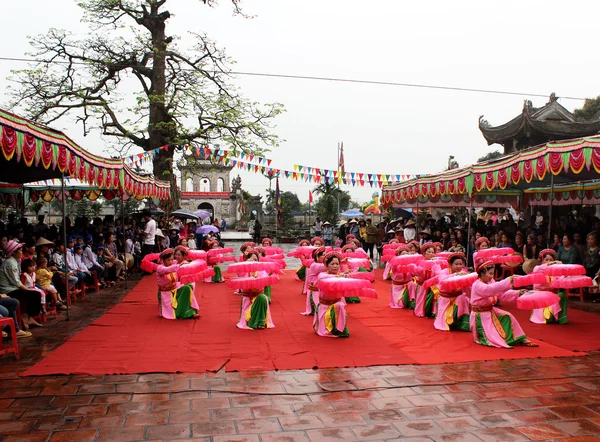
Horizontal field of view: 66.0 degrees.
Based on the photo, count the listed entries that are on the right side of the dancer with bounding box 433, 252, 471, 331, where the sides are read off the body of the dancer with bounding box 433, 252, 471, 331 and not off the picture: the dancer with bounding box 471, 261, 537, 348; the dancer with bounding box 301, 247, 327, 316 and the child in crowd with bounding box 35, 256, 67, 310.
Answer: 2

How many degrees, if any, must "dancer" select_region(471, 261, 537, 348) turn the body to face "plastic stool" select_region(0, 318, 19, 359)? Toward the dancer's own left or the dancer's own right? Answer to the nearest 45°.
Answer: approximately 90° to the dancer's own right

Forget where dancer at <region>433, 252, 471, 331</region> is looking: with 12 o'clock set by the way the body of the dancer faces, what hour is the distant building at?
The distant building is roughly at 5 o'clock from the dancer.

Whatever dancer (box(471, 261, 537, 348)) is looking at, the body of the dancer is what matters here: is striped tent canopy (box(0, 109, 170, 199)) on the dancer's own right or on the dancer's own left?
on the dancer's own right

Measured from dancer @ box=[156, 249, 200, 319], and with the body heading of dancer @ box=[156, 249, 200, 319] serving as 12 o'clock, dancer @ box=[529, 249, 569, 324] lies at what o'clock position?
dancer @ box=[529, 249, 569, 324] is roughly at 11 o'clock from dancer @ box=[156, 249, 200, 319].

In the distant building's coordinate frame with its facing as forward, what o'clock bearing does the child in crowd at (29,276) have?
The child in crowd is roughly at 12 o'clock from the distant building.

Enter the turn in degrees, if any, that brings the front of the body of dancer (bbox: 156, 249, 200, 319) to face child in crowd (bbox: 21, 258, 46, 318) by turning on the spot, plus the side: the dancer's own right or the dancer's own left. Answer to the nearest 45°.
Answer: approximately 135° to the dancer's own right

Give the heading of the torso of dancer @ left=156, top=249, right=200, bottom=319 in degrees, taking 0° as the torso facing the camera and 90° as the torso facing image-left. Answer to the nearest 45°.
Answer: approximately 315°
